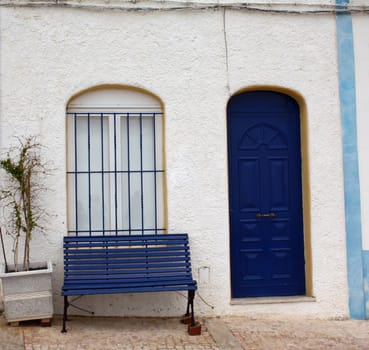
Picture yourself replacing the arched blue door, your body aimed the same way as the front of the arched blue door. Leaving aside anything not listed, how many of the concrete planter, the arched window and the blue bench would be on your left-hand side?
0

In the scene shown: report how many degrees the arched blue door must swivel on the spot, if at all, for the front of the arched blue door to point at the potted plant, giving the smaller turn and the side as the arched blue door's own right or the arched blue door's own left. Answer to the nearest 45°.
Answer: approximately 45° to the arched blue door's own right

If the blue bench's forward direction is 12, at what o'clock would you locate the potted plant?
The potted plant is roughly at 3 o'clock from the blue bench.

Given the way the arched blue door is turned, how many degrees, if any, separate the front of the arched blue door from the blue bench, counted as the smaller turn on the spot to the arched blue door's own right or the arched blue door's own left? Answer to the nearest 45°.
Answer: approximately 45° to the arched blue door's own right

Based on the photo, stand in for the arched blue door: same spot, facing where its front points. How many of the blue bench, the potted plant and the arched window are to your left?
0

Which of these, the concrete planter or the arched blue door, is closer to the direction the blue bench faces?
the concrete planter

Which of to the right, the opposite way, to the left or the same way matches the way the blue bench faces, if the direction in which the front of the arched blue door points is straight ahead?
the same way

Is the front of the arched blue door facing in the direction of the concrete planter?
no

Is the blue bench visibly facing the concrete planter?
no

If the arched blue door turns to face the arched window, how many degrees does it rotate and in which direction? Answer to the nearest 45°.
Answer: approximately 90° to its right

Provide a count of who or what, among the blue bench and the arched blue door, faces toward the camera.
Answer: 2

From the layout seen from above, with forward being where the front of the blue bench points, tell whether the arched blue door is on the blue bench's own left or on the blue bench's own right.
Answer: on the blue bench's own left

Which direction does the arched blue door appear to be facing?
toward the camera
